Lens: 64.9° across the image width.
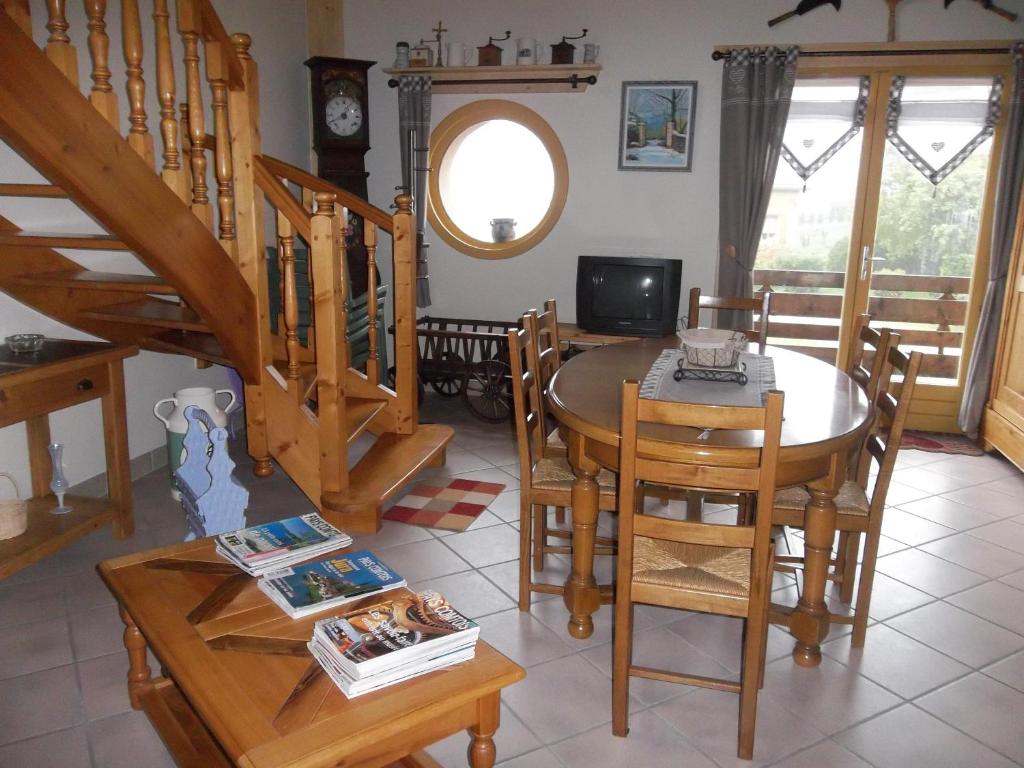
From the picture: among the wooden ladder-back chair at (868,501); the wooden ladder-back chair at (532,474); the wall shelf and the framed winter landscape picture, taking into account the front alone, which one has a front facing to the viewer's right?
the wooden ladder-back chair at (532,474)

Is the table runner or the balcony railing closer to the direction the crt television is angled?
the table runner

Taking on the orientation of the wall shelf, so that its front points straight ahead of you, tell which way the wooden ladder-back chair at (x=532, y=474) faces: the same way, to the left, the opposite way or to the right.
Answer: to the left

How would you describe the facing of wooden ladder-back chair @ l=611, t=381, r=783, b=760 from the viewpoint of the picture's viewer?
facing away from the viewer

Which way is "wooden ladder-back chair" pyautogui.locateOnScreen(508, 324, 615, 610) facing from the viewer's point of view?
to the viewer's right

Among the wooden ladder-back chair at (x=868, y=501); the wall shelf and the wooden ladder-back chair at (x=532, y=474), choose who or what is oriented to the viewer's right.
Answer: the wooden ladder-back chair at (x=532, y=474)

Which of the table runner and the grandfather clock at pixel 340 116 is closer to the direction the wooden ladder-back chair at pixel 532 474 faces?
the table runner

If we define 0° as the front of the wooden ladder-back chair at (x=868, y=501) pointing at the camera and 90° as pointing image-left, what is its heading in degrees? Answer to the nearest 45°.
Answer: approximately 90°

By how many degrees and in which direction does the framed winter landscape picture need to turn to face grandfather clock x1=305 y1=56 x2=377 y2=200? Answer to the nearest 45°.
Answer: approximately 90° to its right

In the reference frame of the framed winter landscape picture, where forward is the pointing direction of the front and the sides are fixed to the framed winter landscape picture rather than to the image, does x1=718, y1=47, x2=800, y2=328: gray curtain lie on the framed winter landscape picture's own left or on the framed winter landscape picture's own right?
on the framed winter landscape picture's own left
